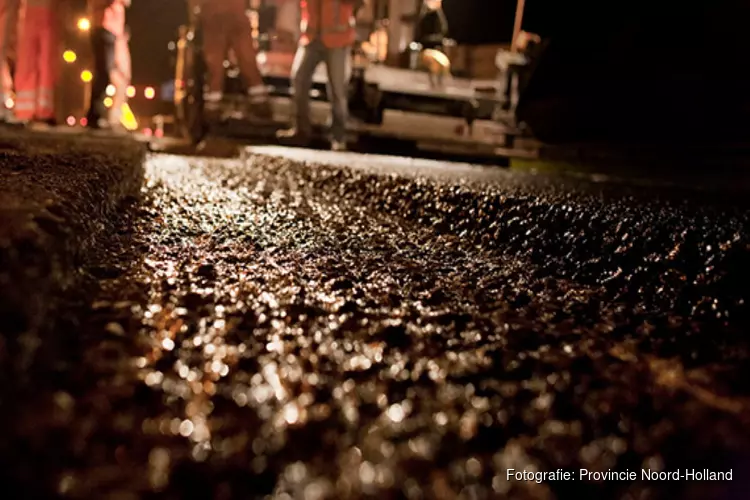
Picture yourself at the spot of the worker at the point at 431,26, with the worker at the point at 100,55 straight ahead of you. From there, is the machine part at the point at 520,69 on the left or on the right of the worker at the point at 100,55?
left

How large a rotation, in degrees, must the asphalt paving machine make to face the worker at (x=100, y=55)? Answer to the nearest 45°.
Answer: approximately 135° to its left

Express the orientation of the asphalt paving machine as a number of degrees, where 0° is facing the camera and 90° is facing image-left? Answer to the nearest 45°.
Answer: approximately 180°

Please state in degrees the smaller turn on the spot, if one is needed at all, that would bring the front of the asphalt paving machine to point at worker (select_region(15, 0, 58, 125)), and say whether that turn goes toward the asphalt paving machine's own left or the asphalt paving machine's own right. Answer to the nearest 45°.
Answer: approximately 135° to the asphalt paving machine's own left

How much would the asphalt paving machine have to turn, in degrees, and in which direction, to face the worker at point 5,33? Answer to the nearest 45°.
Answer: approximately 135° to its left
